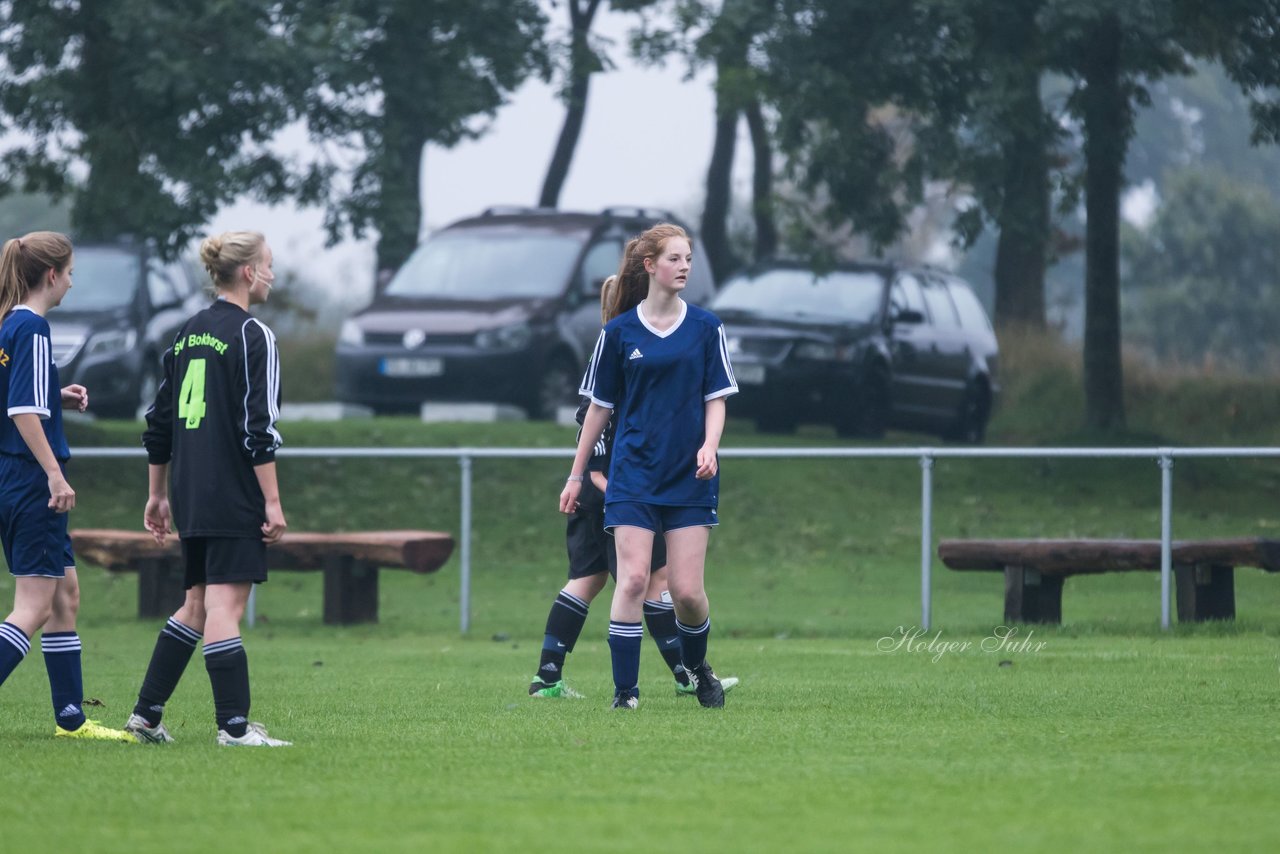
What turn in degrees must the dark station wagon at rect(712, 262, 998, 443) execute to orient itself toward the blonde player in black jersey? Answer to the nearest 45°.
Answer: approximately 45° to its left

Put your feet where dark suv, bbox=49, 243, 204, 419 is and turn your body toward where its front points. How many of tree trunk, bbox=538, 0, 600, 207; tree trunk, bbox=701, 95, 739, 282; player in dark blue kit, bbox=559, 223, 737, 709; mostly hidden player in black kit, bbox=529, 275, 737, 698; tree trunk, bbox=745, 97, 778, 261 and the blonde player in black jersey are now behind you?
3

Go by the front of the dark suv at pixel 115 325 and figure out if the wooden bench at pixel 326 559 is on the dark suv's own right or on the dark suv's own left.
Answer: on the dark suv's own left

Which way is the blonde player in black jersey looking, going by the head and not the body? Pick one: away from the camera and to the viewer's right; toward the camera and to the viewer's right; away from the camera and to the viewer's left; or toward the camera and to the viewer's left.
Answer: away from the camera and to the viewer's right

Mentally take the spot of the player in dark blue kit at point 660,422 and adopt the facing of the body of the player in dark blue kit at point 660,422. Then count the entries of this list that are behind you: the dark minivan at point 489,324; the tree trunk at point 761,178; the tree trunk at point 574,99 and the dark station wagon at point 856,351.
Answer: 4

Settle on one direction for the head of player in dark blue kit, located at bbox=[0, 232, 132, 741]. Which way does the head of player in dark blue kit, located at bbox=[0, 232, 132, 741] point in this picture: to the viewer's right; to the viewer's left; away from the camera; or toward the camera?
to the viewer's right

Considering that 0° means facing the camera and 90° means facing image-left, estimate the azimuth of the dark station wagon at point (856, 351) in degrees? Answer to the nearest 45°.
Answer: approximately 45°

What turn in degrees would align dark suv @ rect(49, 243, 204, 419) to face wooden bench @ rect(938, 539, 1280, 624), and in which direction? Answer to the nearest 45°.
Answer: approximately 90° to its left
